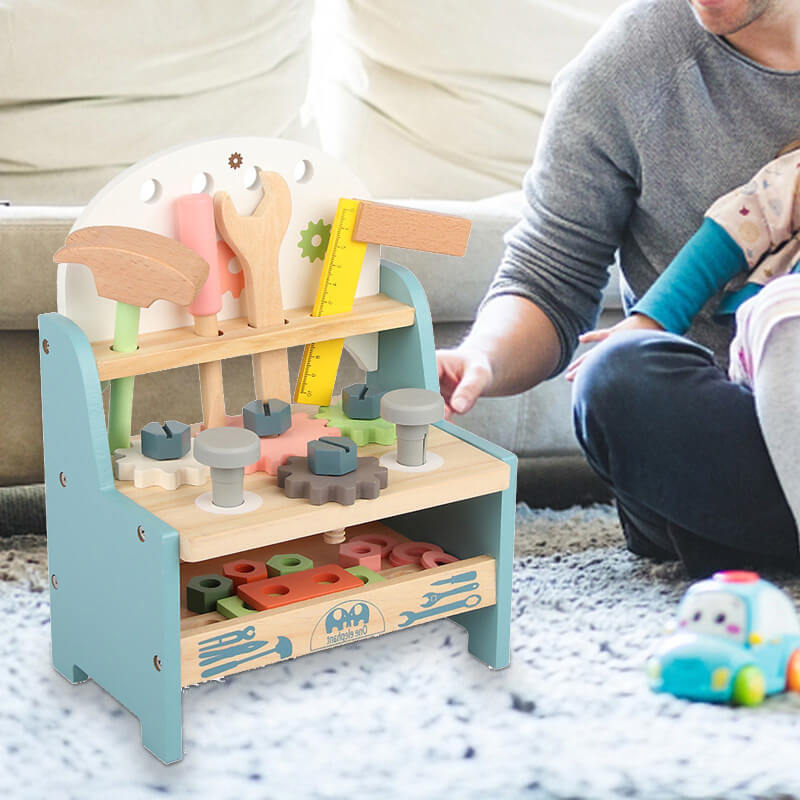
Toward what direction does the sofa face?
toward the camera

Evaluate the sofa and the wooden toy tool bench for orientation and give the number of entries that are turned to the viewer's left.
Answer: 0

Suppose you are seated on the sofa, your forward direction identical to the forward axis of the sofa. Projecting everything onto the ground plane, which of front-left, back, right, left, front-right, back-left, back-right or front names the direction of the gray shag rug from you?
front

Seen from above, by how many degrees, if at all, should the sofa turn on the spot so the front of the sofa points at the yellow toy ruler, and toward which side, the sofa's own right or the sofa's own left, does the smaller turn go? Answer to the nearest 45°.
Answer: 0° — it already faces it

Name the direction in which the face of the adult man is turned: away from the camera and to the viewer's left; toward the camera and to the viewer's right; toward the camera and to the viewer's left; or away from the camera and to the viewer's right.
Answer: toward the camera and to the viewer's left

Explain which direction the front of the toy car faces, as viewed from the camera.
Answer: facing the viewer and to the left of the viewer

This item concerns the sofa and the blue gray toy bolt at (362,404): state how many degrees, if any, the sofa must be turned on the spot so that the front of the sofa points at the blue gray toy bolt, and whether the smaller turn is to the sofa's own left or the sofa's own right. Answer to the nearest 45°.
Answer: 0° — it already faces it

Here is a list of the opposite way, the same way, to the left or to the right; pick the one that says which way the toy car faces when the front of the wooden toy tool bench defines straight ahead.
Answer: to the right

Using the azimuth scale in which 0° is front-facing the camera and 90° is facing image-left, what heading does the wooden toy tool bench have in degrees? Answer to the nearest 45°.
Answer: approximately 315°

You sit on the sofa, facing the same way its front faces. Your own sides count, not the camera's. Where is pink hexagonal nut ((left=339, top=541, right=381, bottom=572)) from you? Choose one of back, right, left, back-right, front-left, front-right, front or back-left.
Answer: front

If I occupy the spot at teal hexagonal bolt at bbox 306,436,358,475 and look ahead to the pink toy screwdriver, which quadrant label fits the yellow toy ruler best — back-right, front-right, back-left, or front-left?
front-right

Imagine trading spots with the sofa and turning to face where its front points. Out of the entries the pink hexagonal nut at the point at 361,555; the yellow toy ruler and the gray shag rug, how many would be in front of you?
3

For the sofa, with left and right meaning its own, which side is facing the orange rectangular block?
front

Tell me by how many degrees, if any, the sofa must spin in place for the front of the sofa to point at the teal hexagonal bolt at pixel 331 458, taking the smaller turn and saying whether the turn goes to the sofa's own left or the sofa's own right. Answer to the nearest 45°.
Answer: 0° — it already faces it

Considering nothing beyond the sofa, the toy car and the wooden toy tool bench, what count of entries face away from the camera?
0
